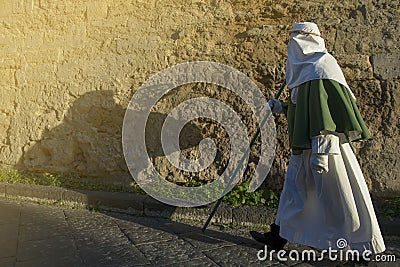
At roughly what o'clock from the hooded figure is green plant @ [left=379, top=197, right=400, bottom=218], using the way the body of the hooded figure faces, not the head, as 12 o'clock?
The green plant is roughly at 4 o'clock from the hooded figure.

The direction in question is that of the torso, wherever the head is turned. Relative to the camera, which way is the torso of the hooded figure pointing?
to the viewer's left
